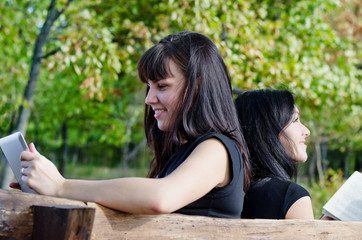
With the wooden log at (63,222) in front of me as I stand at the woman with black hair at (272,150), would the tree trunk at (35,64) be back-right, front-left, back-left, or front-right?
back-right

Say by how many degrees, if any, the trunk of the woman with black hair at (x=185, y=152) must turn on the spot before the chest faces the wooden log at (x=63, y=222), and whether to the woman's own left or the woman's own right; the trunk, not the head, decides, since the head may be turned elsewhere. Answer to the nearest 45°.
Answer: approximately 45° to the woman's own left

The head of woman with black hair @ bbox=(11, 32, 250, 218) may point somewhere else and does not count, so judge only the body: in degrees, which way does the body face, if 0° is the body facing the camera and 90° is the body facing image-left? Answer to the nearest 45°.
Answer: approximately 90°

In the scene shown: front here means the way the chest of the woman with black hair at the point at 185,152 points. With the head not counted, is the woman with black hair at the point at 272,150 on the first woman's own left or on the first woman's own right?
on the first woman's own right

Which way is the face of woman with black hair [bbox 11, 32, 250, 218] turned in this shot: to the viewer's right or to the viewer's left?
to the viewer's left

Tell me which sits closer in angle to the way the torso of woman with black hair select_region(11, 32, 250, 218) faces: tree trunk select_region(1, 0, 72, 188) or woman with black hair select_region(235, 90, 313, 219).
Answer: the tree trunk

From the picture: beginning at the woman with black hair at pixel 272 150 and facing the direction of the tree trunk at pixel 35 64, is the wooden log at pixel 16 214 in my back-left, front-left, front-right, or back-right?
back-left

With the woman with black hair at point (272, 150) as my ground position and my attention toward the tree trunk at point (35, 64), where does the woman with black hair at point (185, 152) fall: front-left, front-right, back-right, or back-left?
back-left

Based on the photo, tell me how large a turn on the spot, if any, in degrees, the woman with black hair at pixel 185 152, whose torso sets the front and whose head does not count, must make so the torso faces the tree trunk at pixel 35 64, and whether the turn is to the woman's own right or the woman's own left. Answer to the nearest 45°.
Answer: approximately 90° to the woman's own right
